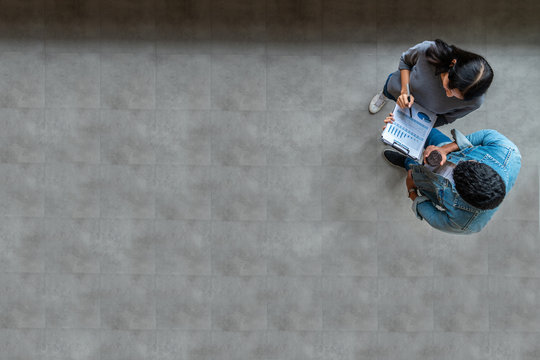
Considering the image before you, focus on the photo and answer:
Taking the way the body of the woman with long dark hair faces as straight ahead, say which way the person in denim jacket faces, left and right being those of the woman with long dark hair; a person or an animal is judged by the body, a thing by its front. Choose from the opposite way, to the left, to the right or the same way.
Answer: to the right

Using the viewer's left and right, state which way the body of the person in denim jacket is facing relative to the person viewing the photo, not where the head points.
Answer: facing away from the viewer and to the left of the viewer

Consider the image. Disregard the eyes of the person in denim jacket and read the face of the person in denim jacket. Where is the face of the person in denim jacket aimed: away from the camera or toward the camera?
away from the camera

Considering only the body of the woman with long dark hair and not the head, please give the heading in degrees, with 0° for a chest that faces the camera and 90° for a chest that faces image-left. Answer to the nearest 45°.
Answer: approximately 45°
